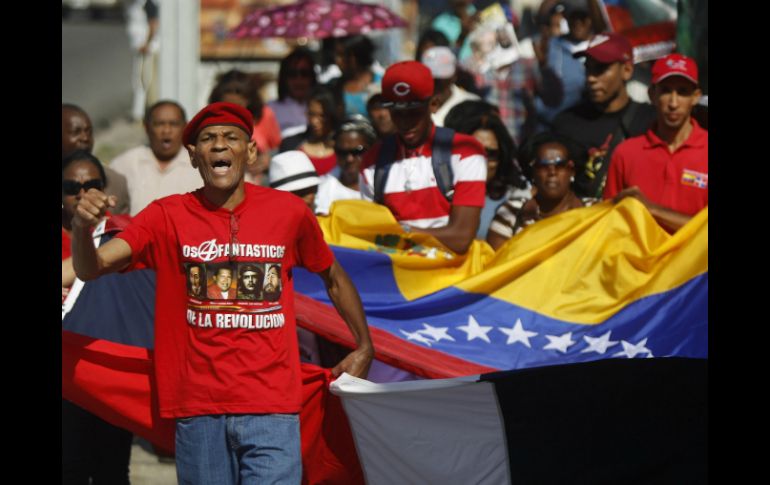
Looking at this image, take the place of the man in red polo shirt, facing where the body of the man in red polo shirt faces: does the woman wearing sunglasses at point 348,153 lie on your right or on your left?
on your right

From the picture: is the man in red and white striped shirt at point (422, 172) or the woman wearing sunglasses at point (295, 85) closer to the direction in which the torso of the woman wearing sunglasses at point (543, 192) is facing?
the man in red and white striped shirt

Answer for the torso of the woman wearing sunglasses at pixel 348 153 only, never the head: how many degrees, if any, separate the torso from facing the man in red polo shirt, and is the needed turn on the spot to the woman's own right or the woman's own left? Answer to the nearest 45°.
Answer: approximately 45° to the woman's own left

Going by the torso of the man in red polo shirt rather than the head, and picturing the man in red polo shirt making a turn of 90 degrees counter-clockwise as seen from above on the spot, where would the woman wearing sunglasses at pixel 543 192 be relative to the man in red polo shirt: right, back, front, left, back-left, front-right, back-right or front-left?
back

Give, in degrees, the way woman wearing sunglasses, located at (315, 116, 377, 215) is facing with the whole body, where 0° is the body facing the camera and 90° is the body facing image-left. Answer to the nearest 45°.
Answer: approximately 0°

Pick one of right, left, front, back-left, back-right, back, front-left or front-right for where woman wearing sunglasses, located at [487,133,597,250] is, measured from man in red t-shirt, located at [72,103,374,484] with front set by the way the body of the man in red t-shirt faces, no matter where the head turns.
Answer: back-left
